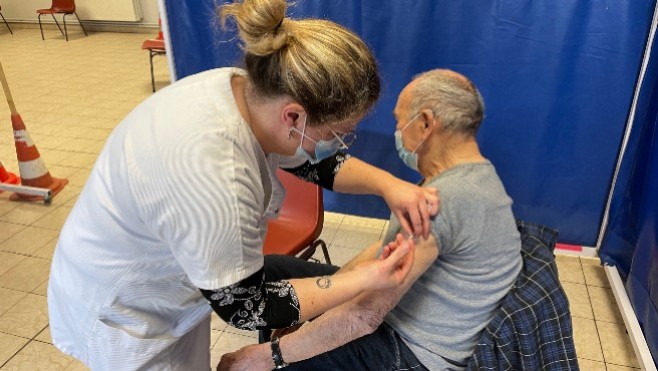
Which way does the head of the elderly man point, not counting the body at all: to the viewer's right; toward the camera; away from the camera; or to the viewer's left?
to the viewer's left

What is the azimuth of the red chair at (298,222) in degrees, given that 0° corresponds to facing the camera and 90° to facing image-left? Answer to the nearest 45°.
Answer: approximately 45°

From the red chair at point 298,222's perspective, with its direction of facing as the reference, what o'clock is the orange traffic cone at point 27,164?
The orange traffic cone is roughly at 3 o'clock from the red chair.

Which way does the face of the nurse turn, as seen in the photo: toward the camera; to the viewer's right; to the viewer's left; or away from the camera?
to the viewer's right

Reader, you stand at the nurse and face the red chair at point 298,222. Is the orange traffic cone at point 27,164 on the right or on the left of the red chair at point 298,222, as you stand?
left

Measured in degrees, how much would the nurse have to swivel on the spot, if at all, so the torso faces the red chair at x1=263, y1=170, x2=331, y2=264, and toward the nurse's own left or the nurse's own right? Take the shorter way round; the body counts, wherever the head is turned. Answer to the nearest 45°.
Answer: approximately 90° to the nurse's own left

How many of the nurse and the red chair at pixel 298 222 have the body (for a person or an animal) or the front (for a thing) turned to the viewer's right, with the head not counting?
1

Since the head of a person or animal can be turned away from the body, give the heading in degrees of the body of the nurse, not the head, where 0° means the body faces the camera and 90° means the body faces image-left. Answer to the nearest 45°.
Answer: approximately 270°

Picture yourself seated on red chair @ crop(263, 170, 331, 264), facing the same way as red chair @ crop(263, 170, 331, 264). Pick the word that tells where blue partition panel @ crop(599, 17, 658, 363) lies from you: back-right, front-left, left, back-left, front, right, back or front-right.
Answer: back-left

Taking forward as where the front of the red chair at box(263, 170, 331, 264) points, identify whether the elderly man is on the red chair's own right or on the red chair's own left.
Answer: on the red chair's own left
